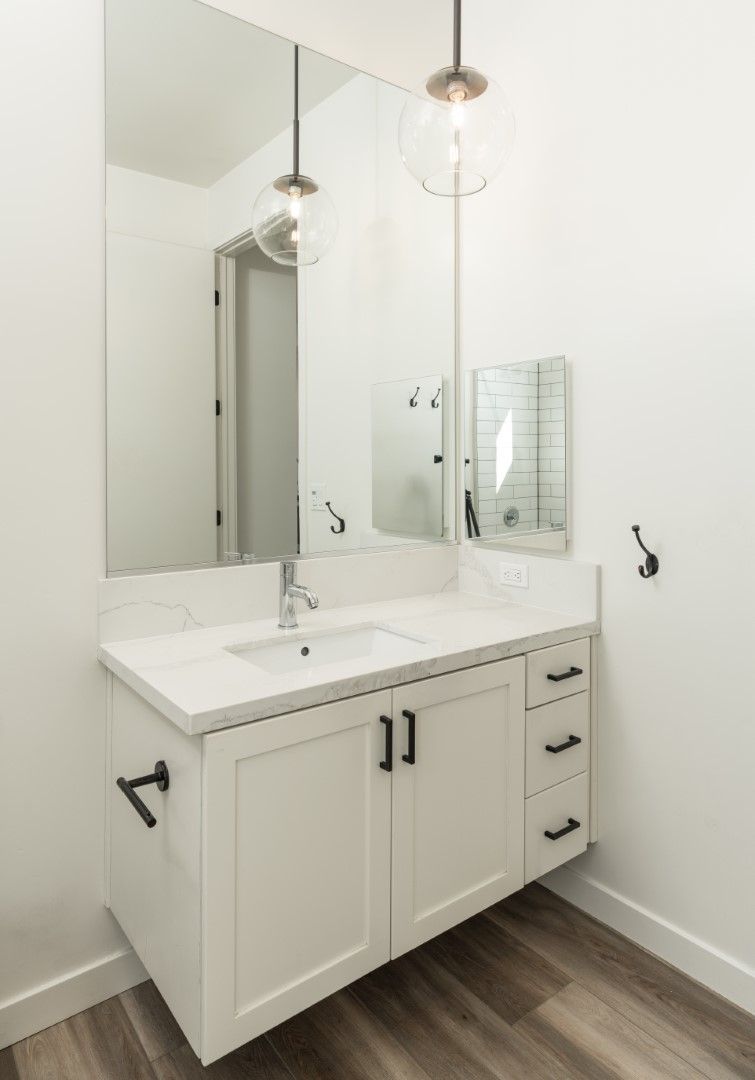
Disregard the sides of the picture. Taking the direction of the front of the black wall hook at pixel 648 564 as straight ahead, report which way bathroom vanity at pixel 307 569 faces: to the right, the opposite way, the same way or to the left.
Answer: to the left

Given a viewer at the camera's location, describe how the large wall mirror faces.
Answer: facing the viewer and to the right of the viewer

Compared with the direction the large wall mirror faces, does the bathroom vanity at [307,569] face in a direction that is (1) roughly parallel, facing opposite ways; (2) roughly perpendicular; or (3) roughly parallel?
roughly parallel

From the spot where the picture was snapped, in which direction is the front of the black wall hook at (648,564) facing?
facing the viewer and to the left of the viewer

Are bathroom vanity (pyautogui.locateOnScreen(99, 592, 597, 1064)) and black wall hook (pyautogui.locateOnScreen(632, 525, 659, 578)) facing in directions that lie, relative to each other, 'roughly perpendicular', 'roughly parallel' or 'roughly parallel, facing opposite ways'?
roughly perpendicular

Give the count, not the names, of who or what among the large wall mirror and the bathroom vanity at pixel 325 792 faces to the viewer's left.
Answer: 0

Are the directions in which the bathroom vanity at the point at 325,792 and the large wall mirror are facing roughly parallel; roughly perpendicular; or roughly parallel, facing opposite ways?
roughly parallel
